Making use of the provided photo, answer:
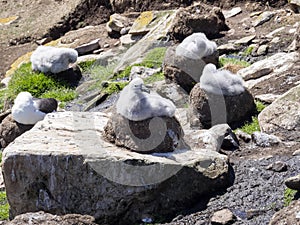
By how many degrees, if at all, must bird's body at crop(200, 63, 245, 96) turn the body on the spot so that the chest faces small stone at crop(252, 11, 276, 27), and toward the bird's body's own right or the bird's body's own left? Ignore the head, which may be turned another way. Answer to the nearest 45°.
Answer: approximately 90° to the bird's body's own right

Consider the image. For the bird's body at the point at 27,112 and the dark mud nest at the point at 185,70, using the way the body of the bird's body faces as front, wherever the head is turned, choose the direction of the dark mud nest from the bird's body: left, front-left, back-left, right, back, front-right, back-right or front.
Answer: back

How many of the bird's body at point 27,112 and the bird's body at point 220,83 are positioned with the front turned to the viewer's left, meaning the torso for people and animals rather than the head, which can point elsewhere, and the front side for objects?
2

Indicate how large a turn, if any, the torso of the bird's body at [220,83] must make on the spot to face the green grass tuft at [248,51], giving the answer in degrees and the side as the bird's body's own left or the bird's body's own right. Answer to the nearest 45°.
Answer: approximately 90° to the bird's body's own right

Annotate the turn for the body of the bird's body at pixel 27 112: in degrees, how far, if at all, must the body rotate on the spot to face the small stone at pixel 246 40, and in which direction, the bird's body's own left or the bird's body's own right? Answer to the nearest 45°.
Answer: approximately 180°

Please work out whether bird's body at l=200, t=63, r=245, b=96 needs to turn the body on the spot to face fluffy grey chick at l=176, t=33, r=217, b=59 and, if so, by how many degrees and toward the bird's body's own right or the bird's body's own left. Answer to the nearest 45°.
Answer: approximately 90° to the bird's body's own right

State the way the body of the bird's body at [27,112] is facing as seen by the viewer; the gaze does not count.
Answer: to the viewer's left

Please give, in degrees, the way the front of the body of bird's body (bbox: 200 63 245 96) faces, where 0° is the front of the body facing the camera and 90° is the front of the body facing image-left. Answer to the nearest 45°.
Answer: approximately 90°

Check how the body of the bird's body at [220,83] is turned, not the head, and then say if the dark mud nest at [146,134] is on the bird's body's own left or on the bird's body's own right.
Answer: on the bird's body's own left
